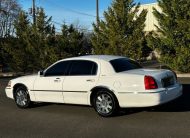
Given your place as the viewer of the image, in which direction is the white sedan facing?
facing away from the viewer and to the left of the viewer

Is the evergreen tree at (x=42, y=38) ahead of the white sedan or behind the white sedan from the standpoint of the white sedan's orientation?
ahead

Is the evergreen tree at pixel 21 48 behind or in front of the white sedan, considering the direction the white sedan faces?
in front

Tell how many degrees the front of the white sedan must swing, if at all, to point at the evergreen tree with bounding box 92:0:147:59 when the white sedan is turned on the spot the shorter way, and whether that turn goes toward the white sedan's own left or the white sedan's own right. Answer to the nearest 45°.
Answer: approximately 45° to the white sedan's own right

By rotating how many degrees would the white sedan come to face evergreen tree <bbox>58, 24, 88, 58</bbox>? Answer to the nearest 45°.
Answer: approximately 45° to its right
